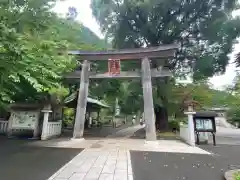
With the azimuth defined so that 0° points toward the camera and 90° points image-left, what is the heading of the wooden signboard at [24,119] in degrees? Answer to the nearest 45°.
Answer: approximately 0°

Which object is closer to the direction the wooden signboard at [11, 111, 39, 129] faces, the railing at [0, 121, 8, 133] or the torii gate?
the torii gate

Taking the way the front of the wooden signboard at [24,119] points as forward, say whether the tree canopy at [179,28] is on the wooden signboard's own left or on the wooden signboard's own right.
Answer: on the wooden signboard's own left

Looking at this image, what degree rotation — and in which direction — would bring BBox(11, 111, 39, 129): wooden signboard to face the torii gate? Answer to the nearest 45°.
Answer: approximately 45° to its left

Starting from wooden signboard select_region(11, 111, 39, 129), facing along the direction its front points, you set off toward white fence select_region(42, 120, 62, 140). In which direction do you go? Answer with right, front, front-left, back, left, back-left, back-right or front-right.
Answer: left

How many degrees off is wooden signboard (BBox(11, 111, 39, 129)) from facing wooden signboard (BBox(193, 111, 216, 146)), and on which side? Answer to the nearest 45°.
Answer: approximately 45° to its left

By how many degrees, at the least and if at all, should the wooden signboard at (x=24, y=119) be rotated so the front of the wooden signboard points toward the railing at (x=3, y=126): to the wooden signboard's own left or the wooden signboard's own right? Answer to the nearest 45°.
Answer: approximately 135° to the wooden signboard's own right
